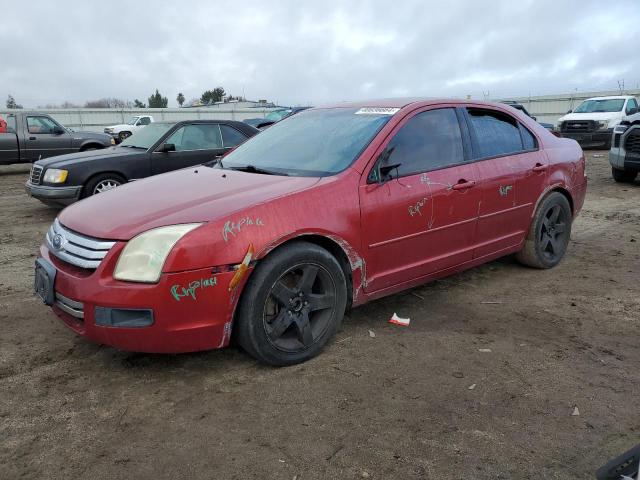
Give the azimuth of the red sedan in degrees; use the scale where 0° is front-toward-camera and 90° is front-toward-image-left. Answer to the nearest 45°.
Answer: approximately 45°

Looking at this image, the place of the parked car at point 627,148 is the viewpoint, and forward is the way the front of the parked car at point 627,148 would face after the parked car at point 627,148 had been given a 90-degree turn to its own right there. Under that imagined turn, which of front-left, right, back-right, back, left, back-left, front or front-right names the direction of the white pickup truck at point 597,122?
front-right

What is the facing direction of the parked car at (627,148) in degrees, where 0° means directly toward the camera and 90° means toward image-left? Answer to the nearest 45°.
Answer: approximately 45°

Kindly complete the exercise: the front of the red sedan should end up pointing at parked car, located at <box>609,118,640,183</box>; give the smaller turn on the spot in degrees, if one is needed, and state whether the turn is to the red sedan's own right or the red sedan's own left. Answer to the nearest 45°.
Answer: approximately 180°

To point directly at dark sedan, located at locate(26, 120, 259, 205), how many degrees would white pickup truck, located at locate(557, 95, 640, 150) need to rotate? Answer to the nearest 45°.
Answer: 0° — it already faces it

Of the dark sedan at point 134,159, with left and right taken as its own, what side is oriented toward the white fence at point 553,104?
back

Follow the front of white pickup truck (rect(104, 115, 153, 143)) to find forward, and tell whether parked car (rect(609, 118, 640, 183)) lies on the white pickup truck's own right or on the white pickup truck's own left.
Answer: on the white pickup truck's own left

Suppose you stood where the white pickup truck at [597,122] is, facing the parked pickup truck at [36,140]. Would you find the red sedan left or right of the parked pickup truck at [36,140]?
left

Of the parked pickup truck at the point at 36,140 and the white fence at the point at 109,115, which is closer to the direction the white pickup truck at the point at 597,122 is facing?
the parked pickup truck

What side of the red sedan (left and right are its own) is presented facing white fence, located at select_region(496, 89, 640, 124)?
back

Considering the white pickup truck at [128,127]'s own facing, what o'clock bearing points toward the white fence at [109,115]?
The white fence is roughly at 4 o'clock from the white pickup truck.
